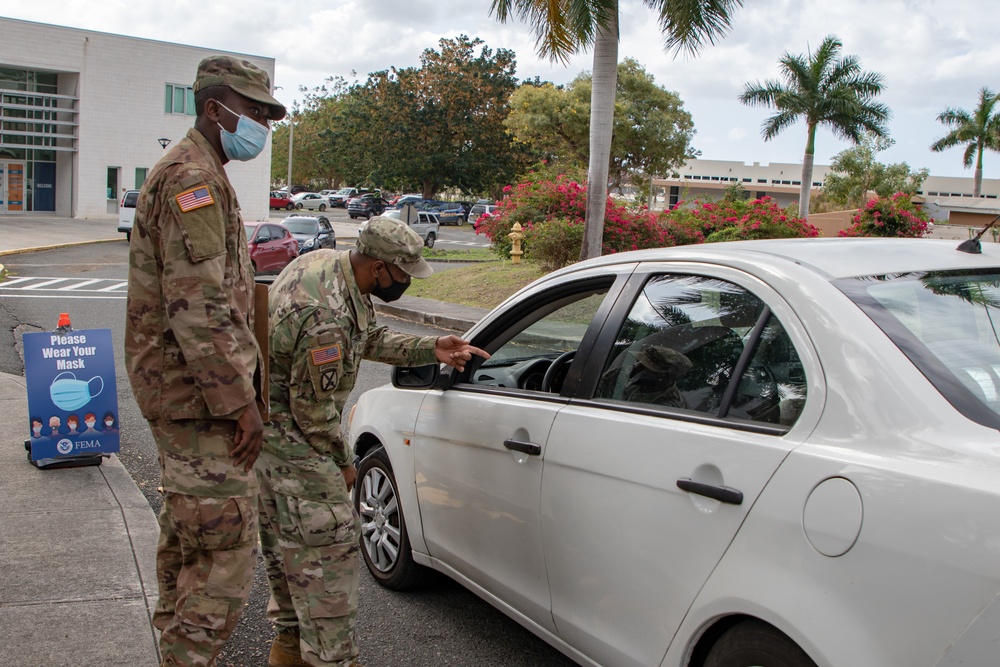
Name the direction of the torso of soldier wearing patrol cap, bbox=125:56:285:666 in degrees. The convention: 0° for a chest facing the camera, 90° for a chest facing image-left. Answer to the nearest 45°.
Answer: approximately 270°

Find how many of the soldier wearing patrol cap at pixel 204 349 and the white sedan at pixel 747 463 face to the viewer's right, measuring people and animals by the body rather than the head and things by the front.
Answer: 1

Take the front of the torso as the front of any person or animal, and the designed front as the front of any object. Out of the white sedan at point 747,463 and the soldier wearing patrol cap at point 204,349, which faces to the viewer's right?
the soldier wearing patrol cap

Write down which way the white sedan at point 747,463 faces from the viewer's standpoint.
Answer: facing away from the viewer and to the left of the viewer

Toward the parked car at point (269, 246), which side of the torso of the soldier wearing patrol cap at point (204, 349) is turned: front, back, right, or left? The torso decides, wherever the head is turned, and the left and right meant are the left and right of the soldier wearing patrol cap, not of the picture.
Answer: left

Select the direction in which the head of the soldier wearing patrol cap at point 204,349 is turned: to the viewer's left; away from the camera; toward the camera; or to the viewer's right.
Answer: to the viewer's right

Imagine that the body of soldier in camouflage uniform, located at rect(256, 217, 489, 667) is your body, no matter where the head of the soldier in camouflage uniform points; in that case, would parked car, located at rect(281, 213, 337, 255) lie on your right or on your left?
on your left

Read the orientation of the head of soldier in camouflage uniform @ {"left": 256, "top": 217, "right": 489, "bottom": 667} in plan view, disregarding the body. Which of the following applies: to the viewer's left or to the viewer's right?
to the viewer's right

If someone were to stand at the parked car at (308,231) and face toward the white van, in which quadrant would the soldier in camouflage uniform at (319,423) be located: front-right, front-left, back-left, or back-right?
back-left

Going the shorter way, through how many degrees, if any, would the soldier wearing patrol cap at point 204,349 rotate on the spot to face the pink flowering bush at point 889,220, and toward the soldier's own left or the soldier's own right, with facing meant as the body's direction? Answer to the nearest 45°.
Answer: approximately 45° to the soldier's own left

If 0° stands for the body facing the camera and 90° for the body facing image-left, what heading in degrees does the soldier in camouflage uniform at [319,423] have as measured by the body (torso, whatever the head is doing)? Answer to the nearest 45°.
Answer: approximately 270°

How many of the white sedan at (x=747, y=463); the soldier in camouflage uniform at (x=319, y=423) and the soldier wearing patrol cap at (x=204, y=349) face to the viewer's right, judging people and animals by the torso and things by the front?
2
